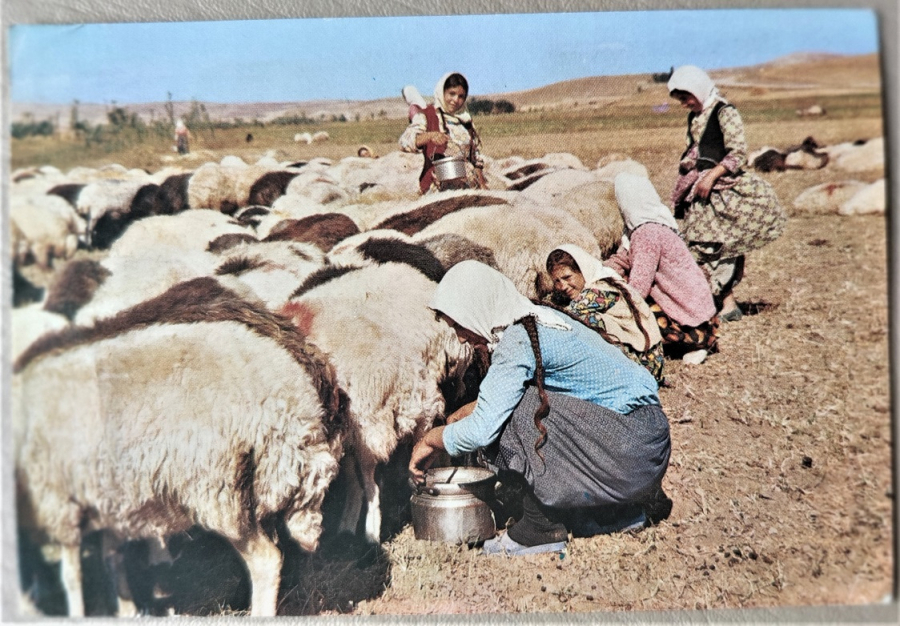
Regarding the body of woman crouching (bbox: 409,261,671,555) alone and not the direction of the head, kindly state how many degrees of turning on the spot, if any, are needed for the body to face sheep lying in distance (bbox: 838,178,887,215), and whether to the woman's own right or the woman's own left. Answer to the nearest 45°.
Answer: approximately 135° to the woman's own right

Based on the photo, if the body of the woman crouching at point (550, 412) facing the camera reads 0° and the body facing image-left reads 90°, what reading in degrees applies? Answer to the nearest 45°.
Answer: approximately 90°

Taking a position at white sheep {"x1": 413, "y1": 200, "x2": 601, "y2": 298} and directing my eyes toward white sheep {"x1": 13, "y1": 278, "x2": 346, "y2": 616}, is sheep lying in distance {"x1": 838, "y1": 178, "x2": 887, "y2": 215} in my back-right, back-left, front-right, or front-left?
back-left

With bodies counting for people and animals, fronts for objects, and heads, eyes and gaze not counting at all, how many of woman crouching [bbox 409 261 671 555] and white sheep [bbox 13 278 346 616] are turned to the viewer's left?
2

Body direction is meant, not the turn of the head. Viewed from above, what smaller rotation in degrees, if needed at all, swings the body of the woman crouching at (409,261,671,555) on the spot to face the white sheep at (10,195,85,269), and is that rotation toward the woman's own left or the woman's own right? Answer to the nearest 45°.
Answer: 0° — they already face it

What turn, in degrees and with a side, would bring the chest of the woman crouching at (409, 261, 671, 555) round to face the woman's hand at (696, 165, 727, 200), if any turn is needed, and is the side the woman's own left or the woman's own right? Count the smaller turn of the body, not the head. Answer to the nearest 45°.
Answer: approximately 135° to the woman's own right

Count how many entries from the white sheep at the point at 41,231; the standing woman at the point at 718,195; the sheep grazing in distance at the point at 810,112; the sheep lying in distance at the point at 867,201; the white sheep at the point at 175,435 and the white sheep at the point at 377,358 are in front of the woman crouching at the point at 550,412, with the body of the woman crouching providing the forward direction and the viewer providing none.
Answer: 3

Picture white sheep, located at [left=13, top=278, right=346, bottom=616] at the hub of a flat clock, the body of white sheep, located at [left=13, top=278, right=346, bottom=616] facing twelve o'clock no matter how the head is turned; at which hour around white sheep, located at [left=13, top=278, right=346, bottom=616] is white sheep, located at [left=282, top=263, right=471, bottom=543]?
white sheep, located at [left=282, top=263, right=471, bottom=543] is roughly at 6 o'clock from white sheep, located at [left=13, top=278, right=346, bottom=616].

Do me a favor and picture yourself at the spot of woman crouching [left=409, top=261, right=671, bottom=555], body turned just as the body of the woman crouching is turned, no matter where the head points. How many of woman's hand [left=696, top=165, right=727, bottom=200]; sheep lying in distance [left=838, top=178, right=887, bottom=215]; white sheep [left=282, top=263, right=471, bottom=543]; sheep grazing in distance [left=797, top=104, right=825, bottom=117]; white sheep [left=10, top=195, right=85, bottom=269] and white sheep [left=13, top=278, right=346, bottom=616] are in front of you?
3
